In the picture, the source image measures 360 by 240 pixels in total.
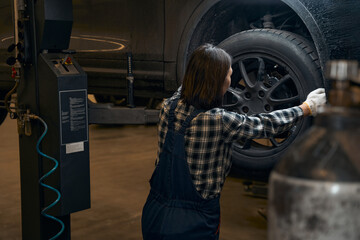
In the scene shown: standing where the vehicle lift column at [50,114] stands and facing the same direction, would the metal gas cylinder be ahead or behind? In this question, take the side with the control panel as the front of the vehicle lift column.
ahead
